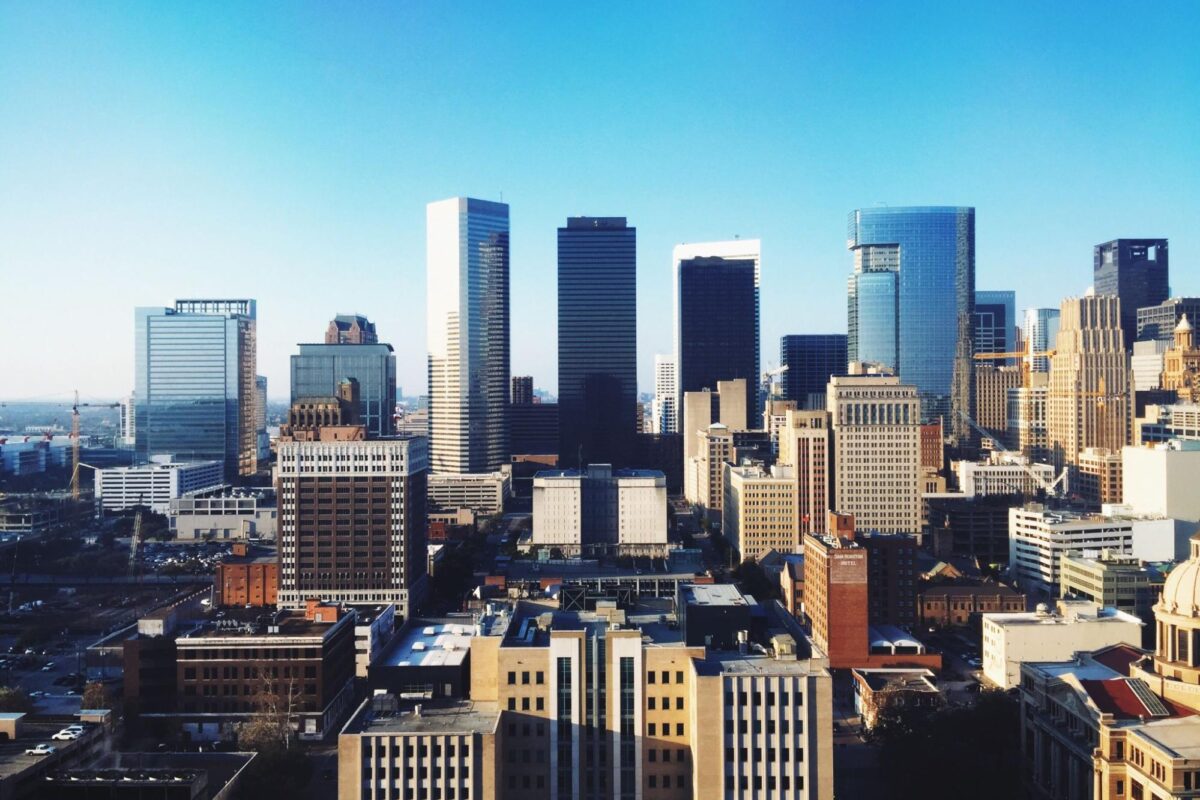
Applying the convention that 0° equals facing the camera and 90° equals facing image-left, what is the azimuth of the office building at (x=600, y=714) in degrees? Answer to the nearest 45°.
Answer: approximately 0°
